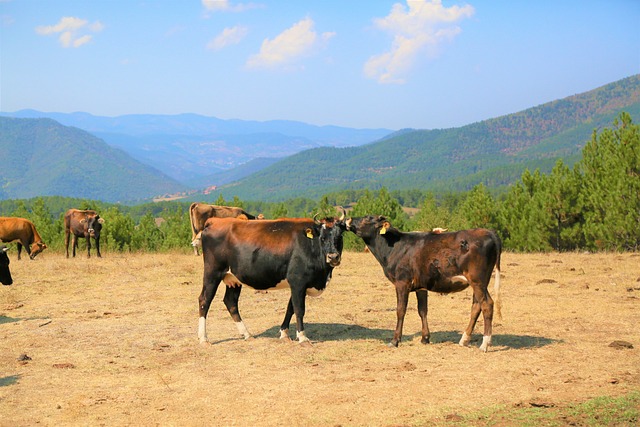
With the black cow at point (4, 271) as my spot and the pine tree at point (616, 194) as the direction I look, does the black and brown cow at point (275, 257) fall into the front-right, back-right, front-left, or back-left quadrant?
front-right

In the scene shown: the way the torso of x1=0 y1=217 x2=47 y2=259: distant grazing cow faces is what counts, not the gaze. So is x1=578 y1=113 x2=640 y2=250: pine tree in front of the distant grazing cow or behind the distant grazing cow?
in front

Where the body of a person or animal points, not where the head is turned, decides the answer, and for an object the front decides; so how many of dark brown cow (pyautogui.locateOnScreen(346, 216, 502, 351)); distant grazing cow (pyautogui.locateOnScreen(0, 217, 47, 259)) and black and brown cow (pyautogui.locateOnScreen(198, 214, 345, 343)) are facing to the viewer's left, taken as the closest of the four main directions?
1

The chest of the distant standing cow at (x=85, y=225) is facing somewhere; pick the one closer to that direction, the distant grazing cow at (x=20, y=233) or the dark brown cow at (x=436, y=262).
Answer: the dark brown cow

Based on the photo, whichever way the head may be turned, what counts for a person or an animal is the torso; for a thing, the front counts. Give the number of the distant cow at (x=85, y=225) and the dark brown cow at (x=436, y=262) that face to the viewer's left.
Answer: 1

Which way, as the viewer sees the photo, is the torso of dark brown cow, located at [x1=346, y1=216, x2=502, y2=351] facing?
to the viewer's left

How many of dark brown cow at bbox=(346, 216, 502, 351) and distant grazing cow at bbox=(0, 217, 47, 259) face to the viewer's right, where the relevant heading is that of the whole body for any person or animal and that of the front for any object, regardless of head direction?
1

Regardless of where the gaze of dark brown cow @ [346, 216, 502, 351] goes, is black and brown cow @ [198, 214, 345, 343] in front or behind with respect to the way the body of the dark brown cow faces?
in front

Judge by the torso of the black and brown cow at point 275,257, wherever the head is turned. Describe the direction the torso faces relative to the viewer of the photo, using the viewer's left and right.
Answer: facing to the right of the viewer

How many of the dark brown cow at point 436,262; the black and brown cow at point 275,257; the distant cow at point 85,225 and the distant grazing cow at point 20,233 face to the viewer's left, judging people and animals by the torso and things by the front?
1

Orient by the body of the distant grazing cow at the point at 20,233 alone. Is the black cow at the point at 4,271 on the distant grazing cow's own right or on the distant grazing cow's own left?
on the distant grazing cow's own right

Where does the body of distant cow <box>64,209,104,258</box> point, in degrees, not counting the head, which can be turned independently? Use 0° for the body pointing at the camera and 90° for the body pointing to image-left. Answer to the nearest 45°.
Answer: approximately 315°

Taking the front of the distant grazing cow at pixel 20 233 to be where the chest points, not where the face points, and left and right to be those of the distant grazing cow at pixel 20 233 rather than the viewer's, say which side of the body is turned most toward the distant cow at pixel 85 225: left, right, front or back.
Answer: front
